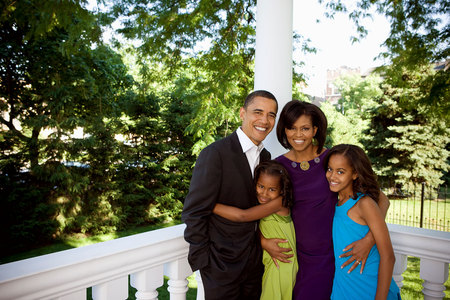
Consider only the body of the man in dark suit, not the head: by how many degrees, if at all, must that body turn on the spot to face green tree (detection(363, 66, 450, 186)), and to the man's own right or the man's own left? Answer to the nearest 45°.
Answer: approximately 90° to the man's own left

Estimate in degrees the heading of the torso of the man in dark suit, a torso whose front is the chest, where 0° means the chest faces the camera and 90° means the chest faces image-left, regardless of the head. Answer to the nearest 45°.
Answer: approximately 315°

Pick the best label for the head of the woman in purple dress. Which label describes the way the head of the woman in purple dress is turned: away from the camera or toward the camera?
toward the camera

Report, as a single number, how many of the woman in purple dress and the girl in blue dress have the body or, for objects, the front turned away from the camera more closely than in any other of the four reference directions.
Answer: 0

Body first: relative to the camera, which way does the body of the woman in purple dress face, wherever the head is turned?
toward the camera

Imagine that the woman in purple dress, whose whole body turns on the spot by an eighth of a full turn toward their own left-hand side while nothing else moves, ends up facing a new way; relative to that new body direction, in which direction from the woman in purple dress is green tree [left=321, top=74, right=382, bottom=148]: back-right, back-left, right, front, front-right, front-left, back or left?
back-left

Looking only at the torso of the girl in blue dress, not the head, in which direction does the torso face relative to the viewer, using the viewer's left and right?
facing the viewer and to the left of the viewer

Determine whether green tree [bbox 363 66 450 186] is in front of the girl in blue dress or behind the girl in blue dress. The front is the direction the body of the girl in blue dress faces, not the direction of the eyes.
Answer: behind

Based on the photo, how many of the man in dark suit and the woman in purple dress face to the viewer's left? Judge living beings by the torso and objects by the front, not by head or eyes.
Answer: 0
